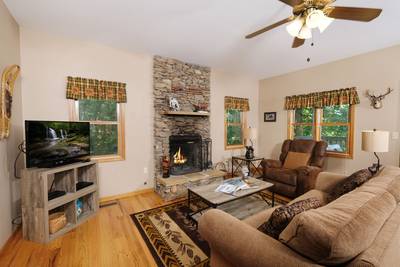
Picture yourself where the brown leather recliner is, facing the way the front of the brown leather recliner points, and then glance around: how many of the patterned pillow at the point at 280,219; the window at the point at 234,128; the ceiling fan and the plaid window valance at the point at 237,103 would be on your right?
2

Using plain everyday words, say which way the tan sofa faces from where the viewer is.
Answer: facing away from the viewer and to the left of the viewer

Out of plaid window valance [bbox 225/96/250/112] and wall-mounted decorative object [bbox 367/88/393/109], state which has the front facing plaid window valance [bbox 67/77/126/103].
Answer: the wall-mounted decorative object

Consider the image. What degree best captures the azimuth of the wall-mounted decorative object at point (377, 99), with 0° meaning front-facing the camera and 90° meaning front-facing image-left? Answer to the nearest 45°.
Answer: approximately 45°

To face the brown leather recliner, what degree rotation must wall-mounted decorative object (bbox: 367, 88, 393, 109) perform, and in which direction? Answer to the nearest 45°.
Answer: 0° — it already faces it

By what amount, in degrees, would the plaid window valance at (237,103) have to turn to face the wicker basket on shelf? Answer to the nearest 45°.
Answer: approximately 90° to its right

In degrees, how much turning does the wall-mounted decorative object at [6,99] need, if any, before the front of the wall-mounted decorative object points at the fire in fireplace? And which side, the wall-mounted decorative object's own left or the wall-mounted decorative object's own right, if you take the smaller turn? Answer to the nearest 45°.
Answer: approximately 45° to the wall-mounted decorative object's own left

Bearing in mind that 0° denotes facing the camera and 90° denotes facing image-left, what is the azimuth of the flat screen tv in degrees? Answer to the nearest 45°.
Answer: approximately 315°

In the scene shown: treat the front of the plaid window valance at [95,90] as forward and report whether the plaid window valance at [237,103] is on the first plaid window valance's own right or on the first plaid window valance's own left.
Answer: on the first plaid window valance's own left

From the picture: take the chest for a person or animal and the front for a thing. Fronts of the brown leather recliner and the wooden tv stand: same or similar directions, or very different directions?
very different directions

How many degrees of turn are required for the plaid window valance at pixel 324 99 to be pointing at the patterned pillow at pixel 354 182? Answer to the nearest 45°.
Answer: approximately 45° to its left

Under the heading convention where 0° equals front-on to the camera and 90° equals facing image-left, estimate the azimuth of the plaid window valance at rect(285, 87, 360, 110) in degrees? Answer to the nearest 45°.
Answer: approximately 45°
